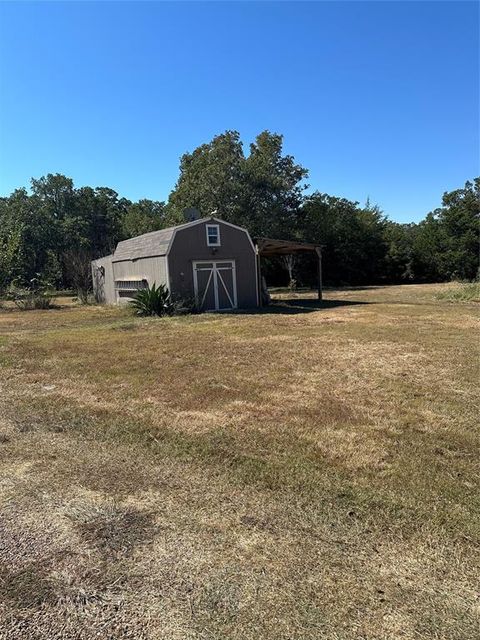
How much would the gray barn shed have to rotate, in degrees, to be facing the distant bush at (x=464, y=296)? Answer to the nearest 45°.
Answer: approximately 45° to its left

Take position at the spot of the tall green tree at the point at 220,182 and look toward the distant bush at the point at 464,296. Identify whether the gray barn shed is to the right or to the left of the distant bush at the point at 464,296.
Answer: right

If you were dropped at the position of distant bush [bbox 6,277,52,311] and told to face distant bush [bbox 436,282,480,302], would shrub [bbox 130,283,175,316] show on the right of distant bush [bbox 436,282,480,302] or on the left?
right

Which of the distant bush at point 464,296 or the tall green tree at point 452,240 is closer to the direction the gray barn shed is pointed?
the distant bush

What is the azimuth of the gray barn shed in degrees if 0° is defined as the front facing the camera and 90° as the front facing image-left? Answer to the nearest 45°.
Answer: approximately 315°

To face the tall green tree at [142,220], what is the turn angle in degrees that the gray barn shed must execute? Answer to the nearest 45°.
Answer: approximately 135° to its left

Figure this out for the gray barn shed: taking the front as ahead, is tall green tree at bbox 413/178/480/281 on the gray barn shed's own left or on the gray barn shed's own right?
on the gray barn shed's own left

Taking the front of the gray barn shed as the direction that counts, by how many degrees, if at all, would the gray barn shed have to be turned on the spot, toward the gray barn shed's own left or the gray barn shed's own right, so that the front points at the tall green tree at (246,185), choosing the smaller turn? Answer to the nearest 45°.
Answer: approximately 135° to the gray barn shed's own left

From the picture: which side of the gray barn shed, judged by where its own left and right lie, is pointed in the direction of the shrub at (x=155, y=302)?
right
